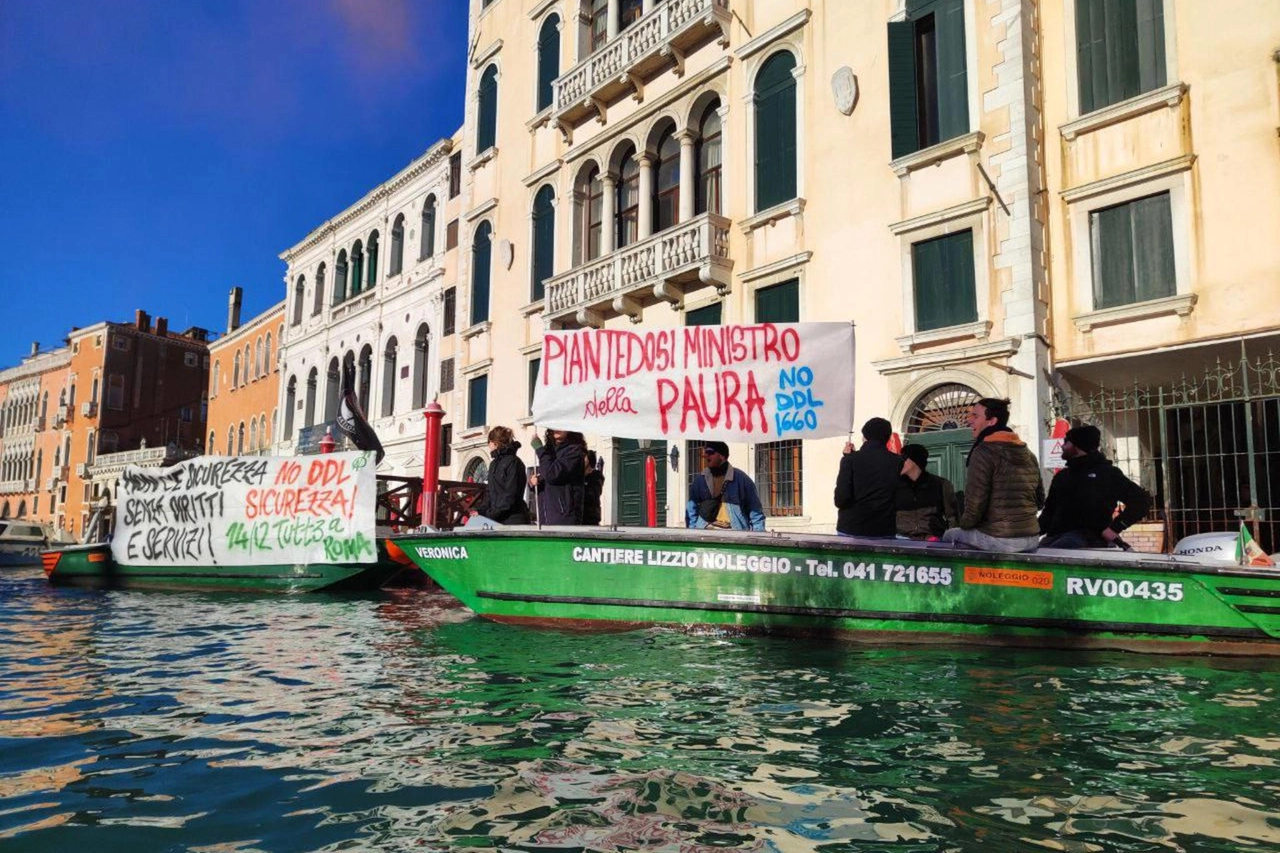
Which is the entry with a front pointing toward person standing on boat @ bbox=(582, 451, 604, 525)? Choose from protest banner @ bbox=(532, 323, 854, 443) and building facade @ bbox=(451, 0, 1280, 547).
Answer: the building facade

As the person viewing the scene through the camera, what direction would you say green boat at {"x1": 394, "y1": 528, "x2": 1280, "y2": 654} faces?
facing to the left of the viewer

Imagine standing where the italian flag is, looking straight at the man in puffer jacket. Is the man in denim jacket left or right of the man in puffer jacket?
right

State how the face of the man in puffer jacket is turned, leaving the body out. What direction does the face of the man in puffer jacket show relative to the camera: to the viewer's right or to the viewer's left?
to the viewer's left

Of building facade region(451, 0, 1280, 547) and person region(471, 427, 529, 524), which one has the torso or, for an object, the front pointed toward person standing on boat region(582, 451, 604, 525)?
the building facade

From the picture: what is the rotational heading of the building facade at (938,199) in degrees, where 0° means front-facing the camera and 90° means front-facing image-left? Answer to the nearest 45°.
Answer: approximately 45°

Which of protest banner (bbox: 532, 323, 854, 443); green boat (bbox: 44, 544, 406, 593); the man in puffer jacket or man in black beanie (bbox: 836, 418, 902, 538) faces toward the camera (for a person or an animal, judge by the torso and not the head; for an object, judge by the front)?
the protest banner

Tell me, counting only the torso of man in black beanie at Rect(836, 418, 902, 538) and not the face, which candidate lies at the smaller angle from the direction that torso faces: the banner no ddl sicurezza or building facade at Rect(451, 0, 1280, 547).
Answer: the building facade

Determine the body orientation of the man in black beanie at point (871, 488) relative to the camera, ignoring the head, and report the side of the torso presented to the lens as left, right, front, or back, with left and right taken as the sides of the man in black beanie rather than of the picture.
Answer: back

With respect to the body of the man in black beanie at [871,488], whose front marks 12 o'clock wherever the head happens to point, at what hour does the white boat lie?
The white boat is roughly at 10 o'clock from the man in black beanie.

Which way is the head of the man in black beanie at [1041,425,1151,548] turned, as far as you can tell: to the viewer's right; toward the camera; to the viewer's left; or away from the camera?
to the viewer's left
